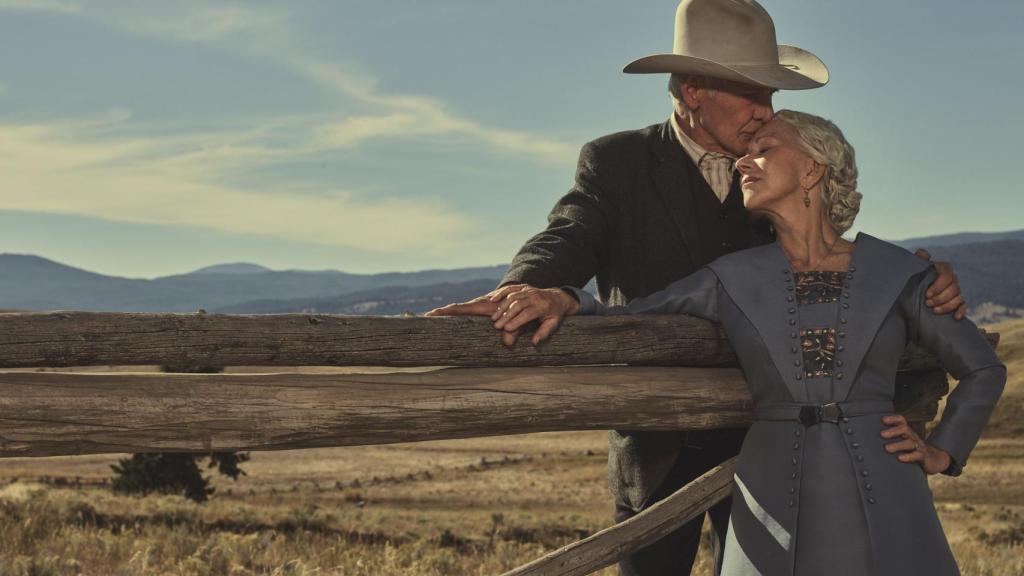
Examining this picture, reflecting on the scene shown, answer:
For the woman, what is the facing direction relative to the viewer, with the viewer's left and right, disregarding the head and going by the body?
facing the viewer

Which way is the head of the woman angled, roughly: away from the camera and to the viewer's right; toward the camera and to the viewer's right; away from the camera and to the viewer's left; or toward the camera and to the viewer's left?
toward the camera and to the viewer's left

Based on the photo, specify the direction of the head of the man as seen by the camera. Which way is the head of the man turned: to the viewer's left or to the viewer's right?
to the viewer's right

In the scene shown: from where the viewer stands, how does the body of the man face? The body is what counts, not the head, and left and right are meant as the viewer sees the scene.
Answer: facing the viewer and to the right of the viewer

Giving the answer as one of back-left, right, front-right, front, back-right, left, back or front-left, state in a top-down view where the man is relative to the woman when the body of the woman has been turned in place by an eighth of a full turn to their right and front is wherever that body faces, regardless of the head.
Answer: right
